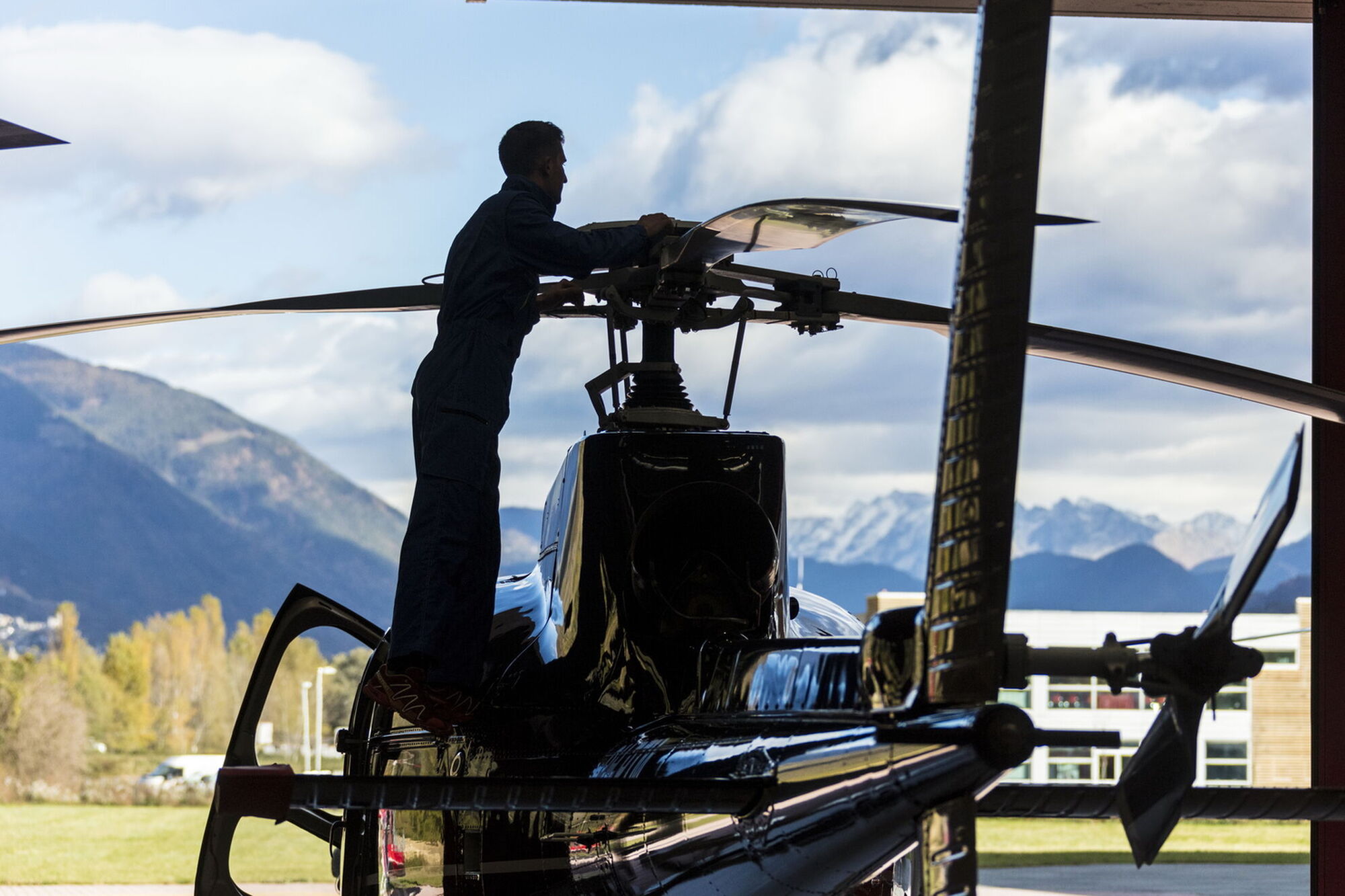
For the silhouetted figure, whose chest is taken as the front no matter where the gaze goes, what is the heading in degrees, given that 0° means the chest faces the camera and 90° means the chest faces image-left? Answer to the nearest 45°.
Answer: approximately 270°

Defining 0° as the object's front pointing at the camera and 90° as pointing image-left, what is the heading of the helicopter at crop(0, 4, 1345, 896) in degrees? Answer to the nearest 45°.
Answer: approximately 135°

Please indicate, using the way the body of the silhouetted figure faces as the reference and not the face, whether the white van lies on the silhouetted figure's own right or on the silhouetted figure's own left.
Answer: on the silhouetted figure's own left

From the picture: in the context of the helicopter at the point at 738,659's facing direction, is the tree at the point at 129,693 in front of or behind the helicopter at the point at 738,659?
in front

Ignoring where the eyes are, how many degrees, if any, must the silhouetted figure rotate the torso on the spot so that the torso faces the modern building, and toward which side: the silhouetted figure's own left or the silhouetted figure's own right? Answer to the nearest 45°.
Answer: approximately 45° to the silhouetted figure's own left

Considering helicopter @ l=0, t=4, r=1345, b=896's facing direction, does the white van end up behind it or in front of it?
in front

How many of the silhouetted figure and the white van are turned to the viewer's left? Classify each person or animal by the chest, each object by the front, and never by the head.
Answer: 1

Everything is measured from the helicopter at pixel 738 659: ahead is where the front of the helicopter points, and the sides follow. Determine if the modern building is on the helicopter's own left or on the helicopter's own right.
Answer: on the helicopter's own right

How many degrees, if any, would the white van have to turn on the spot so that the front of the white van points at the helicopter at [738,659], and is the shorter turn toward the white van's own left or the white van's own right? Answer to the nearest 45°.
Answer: approximately 90° to the white van's own left

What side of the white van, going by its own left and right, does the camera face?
left

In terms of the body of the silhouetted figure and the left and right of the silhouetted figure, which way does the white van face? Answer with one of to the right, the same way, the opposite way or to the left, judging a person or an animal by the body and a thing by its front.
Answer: the opposite way
